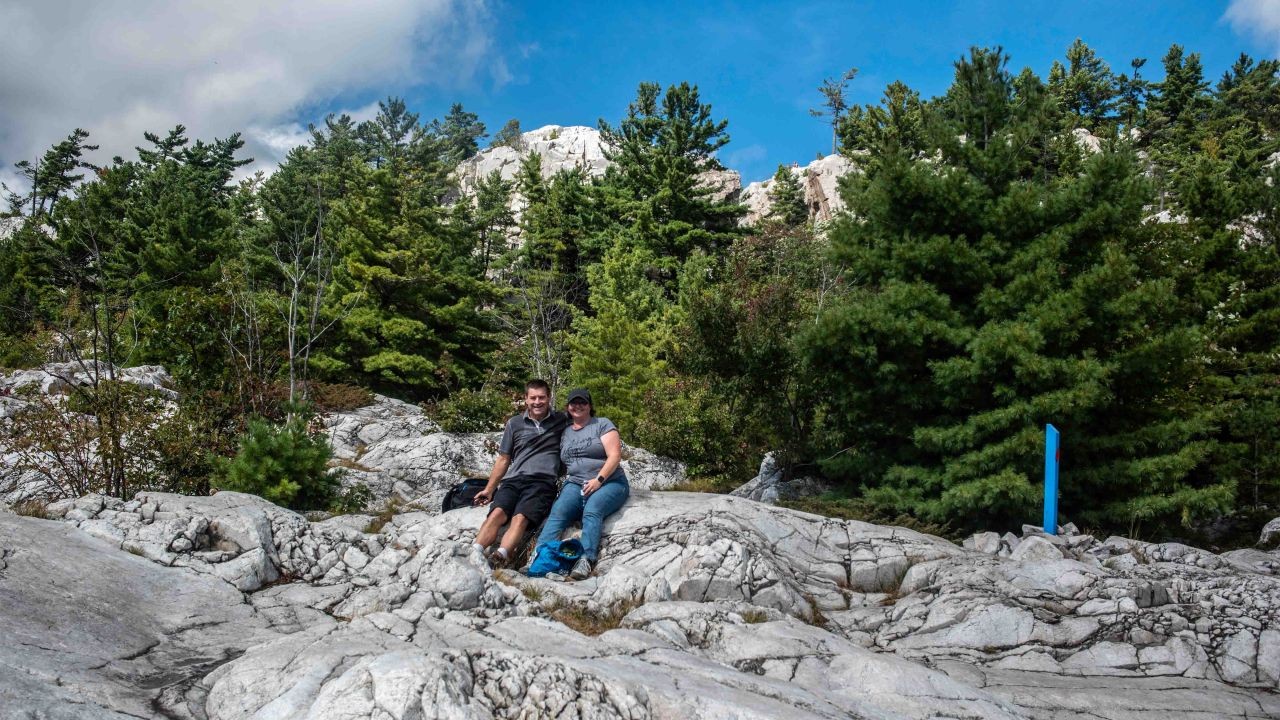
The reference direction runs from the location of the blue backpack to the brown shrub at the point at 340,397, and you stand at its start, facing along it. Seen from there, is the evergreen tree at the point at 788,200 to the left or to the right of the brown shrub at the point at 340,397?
right

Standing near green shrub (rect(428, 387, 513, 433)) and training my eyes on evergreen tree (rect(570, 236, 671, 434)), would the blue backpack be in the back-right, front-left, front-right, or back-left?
back-right

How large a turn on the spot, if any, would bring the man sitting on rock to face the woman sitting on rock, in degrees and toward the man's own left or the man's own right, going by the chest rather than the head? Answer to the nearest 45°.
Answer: approximately 90° to the man's own left

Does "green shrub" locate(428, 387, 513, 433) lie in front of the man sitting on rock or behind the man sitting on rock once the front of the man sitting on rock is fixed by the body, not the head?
behind

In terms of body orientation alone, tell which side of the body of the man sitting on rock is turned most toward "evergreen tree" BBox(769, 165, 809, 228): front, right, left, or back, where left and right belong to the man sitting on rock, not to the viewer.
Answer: back

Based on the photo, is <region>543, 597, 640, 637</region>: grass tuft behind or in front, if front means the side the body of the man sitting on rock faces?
in front

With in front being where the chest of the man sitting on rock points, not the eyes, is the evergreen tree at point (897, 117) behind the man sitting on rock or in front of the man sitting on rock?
behind

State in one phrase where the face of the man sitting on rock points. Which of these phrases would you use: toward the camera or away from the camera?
toward the camera

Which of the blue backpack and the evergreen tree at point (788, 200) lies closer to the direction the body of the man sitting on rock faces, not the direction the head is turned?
the blue backpack

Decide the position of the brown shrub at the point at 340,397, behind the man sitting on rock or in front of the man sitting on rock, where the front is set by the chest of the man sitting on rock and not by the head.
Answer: behind

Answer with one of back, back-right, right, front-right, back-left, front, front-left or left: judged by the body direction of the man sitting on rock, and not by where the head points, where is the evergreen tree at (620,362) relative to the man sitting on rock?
back

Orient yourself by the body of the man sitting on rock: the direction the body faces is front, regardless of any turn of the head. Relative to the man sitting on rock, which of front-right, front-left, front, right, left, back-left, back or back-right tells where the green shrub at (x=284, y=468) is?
back-right

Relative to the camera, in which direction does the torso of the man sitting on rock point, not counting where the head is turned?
toward the camera

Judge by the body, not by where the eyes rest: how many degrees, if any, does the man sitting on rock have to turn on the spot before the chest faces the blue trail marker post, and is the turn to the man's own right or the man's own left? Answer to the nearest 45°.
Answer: approximately 90° to the man's own left
